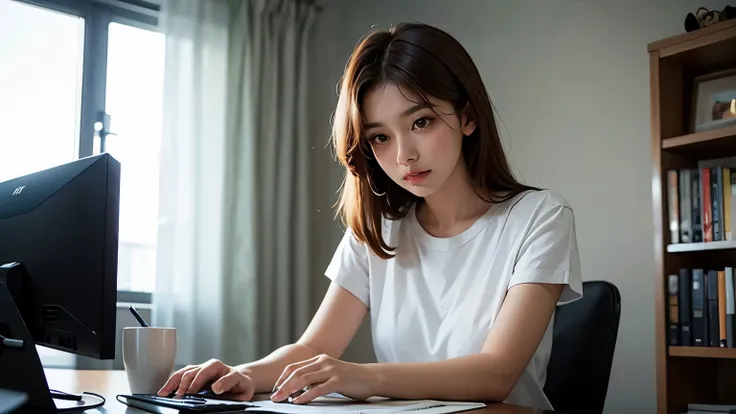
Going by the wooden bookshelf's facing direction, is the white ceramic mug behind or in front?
in front

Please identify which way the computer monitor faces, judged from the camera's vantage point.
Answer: facing away from the viewer and to the right of the viewer

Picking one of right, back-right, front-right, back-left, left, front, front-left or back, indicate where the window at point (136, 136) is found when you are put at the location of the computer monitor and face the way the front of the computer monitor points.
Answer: front-left

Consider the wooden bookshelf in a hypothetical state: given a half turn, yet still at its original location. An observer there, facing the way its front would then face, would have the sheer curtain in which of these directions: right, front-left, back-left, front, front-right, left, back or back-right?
back-left

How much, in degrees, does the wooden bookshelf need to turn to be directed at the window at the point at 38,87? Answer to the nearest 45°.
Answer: approximately 45° to its right

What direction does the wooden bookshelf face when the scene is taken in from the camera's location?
facing the viewer and to the left of the viewer

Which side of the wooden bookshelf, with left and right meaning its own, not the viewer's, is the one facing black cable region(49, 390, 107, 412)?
front

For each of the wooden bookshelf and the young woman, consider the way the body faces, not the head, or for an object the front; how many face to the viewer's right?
0

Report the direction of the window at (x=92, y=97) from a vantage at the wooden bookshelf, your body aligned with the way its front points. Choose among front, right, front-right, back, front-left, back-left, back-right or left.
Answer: front-right

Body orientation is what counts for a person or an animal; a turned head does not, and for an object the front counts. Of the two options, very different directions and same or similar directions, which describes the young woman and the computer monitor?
very different directions

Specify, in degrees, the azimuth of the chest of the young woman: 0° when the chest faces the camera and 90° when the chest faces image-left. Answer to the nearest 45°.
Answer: approximately 45°

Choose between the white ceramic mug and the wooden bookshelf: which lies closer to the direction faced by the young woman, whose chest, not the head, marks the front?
the white ceramic mug

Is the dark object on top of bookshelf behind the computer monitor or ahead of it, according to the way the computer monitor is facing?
ahead
